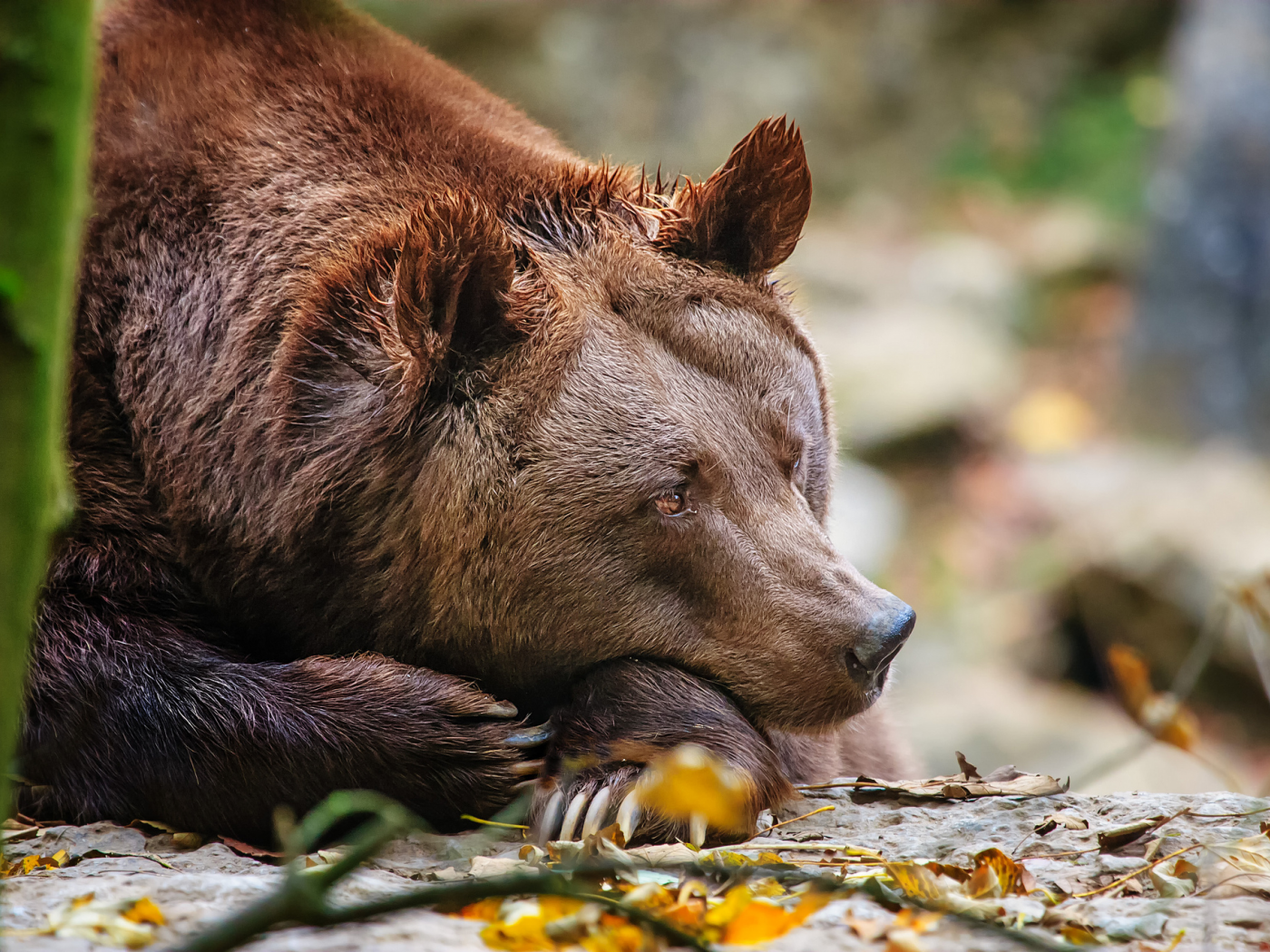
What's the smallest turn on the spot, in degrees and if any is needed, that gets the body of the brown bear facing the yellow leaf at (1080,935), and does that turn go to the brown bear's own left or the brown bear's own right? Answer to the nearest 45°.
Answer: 0° — it already faces it

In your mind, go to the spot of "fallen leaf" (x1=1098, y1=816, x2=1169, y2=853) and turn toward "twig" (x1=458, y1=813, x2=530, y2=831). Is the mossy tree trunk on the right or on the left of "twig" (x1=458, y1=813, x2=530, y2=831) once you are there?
left

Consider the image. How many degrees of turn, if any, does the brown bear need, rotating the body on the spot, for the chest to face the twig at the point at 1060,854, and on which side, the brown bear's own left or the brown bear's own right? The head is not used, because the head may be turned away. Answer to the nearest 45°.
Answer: approximately 45° to the brown bear's own left

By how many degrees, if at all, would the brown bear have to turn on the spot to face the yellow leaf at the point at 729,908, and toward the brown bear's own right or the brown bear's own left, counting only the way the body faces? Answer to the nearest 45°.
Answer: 0° — it already faces it

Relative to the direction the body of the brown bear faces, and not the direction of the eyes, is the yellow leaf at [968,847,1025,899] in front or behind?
in front

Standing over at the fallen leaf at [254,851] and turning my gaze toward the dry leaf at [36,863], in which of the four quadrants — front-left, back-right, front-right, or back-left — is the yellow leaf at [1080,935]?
back-left

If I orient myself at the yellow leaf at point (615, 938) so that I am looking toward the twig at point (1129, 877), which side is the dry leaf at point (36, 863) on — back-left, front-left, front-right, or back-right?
back-left

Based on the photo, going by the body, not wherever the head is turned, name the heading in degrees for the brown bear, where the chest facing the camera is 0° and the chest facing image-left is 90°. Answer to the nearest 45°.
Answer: approximately 315°

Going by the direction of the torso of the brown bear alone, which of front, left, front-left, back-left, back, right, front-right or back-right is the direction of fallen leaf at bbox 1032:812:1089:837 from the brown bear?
front-left

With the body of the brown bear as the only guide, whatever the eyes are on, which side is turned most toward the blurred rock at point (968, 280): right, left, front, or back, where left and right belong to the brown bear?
left
